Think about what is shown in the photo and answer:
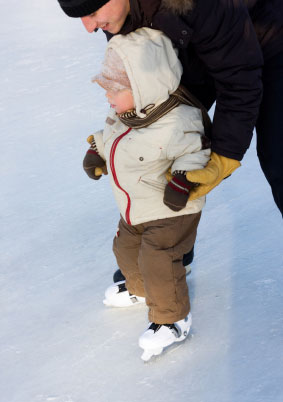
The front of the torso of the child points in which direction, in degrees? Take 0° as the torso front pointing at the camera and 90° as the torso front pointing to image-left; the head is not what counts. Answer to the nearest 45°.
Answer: approximately 45°

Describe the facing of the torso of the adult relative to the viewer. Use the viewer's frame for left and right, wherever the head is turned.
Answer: facing to the left of the viewer
